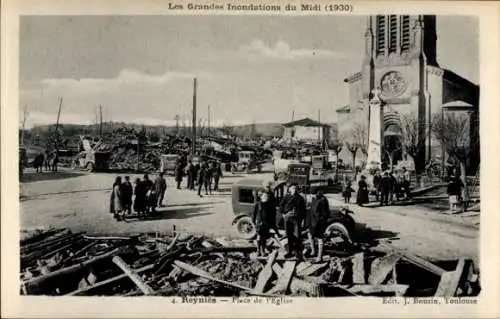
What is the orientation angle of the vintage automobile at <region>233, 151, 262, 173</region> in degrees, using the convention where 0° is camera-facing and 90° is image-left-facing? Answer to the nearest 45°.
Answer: approximately 45°

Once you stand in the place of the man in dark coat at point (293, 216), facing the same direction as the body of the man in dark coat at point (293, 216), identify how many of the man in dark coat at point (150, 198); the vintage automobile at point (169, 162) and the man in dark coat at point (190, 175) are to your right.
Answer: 3

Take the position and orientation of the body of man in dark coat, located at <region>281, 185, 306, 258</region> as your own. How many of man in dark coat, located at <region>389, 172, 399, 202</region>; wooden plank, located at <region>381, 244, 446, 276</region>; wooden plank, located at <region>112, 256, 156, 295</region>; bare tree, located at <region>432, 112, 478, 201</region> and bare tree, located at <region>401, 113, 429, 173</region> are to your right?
1

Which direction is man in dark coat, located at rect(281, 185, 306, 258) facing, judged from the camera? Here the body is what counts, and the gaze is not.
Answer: toward the camera

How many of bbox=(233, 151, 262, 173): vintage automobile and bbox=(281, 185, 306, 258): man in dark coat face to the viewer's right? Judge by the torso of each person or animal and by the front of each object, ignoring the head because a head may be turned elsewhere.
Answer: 0

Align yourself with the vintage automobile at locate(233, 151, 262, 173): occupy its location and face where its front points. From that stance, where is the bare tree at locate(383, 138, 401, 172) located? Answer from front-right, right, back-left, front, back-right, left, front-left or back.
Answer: back-left
